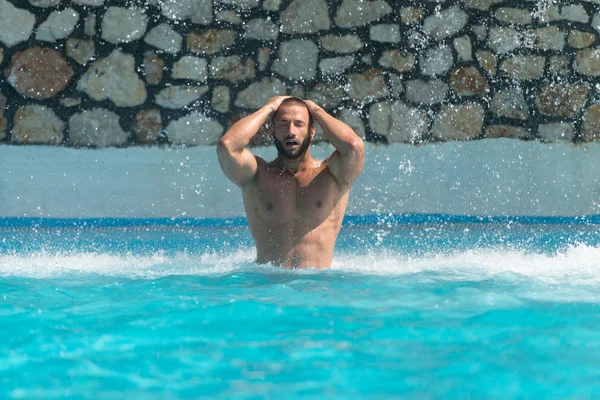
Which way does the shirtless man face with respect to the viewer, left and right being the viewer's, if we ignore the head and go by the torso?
facing the viewer
